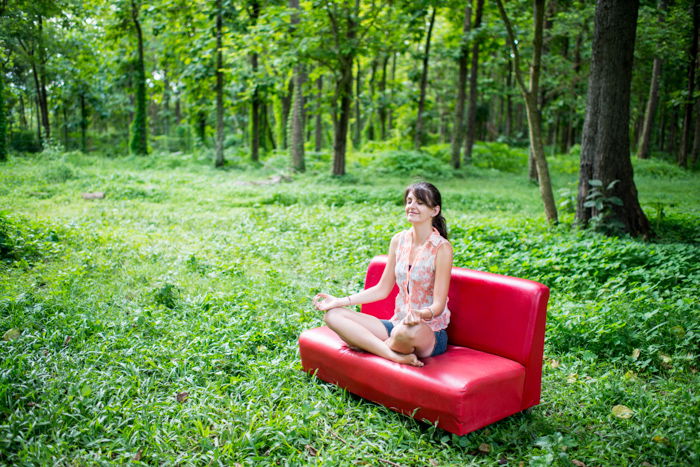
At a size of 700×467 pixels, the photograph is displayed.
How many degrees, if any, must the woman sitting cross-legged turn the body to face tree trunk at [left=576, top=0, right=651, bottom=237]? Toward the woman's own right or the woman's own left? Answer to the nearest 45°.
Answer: approximately 180°

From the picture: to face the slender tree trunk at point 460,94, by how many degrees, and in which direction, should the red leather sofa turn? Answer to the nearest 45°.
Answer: approximately 135° to its right

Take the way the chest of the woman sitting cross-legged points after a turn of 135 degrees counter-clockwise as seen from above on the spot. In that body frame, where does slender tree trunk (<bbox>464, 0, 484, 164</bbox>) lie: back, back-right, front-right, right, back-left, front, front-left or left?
left

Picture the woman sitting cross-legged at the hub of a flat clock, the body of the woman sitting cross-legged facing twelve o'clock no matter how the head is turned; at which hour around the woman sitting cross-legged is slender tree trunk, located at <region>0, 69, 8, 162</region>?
The slender tree trunk is roughly at 3 o'clock from the woman sitting cross-legged.

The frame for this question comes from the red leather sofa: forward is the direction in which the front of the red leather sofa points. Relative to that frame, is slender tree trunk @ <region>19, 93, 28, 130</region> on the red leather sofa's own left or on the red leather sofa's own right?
on the red leather sofa's own right

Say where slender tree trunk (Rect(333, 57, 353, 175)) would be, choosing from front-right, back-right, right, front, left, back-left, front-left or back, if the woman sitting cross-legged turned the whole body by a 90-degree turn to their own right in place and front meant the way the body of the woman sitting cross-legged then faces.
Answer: front-right

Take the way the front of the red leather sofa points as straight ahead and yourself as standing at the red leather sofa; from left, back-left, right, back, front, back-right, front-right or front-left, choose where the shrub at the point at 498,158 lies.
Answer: back-right

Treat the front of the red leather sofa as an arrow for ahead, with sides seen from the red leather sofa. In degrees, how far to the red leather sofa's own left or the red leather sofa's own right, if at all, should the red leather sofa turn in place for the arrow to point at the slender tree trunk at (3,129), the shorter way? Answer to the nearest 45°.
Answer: approximately 90° to the red leather sofa's own right

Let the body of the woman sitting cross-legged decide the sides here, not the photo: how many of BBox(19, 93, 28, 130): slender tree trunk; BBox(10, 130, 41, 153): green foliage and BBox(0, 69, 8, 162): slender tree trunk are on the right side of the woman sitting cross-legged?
3

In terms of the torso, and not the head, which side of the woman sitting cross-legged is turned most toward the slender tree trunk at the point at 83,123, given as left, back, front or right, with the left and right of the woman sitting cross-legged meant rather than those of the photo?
right

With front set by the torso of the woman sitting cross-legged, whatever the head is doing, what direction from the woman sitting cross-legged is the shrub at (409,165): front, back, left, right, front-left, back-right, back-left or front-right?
back-right

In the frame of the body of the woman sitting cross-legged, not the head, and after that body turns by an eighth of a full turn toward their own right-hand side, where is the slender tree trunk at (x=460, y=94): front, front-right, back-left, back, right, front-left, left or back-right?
right

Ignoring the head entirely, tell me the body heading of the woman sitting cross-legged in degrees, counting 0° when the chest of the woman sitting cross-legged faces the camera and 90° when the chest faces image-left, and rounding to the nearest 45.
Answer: approximately 45°
